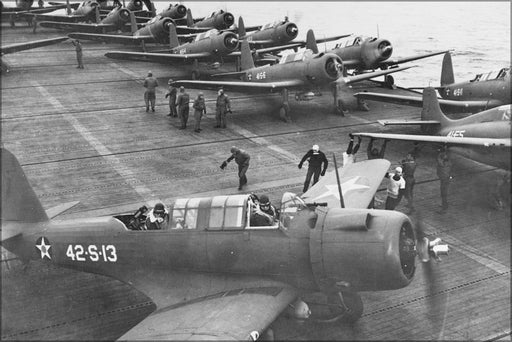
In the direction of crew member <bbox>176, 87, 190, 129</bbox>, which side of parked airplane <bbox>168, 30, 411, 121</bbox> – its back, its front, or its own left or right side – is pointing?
right

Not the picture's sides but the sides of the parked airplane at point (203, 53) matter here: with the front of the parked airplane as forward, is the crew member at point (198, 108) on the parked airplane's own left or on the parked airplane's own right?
on the parked airplane's own right

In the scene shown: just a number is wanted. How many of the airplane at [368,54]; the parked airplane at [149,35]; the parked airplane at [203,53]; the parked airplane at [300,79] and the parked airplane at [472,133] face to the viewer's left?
0

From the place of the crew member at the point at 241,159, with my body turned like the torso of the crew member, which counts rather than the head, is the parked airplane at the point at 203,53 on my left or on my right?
on my right

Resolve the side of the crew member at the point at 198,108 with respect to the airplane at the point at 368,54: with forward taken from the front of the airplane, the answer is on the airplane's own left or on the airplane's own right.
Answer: on the airplane's own right

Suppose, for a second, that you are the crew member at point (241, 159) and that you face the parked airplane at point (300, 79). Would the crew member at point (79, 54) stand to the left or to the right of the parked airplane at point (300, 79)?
left

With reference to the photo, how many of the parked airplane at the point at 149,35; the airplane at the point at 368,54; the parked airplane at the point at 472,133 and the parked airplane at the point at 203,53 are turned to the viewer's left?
0

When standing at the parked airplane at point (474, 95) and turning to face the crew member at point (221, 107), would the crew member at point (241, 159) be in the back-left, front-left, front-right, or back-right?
front-left

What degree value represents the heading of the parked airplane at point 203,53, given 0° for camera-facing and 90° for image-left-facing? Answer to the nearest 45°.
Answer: approximately 315°

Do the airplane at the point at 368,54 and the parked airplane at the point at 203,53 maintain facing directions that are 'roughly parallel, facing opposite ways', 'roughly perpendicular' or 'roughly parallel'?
roughly parallel

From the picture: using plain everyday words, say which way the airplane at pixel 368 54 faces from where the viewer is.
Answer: facing the viewer and to the right of the viewer

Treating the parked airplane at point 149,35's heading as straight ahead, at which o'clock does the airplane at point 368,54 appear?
The airplane is roughly at 12 o'clock from the parked airplane.

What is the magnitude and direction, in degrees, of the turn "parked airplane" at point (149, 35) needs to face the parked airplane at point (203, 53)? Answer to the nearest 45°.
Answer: approximately 45° to its right

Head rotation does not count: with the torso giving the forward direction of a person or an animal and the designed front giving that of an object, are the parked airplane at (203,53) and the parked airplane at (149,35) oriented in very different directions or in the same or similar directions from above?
same or similar directions

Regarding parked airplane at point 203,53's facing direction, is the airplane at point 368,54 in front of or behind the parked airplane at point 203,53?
in front

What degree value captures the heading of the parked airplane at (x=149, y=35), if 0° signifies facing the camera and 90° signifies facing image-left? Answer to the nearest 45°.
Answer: approximately 315°
